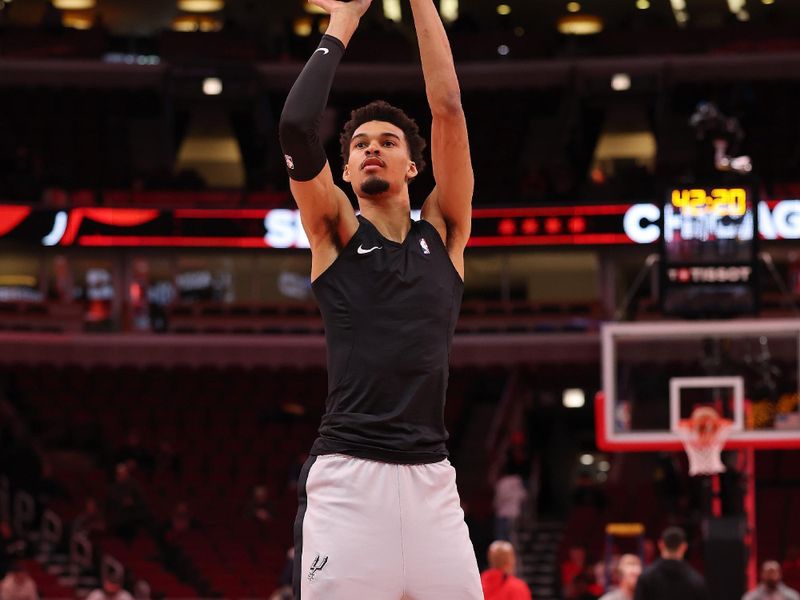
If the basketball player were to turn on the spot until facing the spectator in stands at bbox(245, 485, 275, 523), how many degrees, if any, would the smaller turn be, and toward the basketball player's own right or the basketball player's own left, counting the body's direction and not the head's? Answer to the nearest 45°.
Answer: approximately 180°

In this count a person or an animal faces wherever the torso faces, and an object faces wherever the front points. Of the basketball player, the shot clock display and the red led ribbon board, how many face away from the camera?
0

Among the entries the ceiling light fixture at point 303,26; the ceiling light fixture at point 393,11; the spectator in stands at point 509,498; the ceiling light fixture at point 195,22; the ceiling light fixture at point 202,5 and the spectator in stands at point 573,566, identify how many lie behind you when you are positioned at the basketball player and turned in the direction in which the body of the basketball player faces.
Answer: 6

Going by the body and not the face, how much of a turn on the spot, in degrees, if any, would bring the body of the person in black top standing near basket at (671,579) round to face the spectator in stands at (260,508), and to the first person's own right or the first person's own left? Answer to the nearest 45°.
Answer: approximately 45° to the first person's own left

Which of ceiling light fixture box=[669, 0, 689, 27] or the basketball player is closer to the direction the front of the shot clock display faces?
the basketball player

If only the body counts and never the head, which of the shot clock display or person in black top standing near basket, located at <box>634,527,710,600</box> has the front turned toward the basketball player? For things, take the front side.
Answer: the shot clock display

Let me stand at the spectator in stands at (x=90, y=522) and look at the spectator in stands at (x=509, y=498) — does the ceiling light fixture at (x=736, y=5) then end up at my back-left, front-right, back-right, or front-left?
front-left

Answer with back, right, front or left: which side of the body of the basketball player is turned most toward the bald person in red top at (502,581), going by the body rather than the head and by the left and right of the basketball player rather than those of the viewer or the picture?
back

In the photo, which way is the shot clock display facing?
toward the camera

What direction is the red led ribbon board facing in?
toward the camera

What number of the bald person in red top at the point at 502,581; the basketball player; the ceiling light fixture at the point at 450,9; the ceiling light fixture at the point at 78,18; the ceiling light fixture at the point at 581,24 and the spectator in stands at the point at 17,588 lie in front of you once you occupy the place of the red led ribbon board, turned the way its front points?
3

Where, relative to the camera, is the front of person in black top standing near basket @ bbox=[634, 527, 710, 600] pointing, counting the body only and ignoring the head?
away from the camera

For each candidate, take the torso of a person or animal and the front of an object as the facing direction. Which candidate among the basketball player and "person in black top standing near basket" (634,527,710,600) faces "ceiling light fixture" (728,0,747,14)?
the person in black top standing near basket

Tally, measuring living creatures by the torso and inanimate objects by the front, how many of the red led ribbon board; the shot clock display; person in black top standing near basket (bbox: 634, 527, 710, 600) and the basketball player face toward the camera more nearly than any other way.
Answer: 3

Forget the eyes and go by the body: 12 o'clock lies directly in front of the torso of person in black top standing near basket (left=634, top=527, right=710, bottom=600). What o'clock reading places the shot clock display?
The shot clock display is roughly at 12 o'clock from the person in black top standing near basket.

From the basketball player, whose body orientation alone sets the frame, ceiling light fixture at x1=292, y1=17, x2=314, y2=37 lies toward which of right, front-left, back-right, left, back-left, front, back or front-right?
back

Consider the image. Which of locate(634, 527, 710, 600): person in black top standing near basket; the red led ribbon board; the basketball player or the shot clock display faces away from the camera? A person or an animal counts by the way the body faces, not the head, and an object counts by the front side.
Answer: the person in black top standing near basket

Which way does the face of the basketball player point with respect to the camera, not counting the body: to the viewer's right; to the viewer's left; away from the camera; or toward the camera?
toward the camera

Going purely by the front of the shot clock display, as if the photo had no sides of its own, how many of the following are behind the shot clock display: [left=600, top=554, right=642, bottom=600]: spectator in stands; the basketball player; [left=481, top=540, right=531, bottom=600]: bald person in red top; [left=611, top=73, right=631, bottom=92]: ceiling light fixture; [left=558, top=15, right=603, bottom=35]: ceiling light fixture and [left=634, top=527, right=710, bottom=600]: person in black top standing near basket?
2

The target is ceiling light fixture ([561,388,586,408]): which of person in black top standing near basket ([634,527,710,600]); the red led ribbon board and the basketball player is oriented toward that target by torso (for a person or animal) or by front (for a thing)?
the person in black top standing near basket
